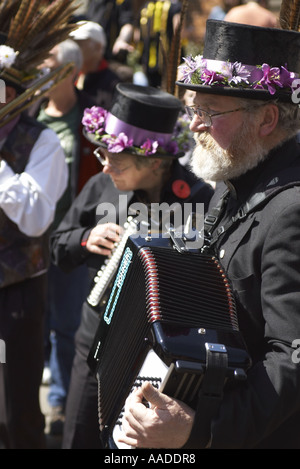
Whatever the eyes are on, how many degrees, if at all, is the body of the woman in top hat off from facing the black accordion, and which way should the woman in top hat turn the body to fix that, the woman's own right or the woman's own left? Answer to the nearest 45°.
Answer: approximately 45° to the woman's own left

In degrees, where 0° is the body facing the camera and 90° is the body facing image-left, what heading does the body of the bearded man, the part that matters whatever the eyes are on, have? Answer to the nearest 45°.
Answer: approximately 90°

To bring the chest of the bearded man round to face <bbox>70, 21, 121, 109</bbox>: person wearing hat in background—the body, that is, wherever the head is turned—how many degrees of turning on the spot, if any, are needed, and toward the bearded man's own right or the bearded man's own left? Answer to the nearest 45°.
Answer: approximately 90° to the bearded man's own right

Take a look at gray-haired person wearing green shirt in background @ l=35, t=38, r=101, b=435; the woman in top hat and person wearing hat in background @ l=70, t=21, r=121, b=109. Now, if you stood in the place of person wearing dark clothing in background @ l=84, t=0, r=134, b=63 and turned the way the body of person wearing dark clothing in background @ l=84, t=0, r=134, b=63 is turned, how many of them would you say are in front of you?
3

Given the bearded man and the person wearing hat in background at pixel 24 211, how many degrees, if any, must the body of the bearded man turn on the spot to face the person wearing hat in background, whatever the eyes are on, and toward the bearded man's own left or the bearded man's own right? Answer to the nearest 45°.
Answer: approximately 45° to the bearded man's own right

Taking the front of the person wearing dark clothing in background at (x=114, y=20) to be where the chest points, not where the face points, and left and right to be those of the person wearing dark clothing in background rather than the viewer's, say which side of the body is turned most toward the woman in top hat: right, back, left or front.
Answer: front

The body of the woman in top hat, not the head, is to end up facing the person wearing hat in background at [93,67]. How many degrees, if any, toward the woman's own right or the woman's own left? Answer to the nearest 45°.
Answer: approximately 135° to the woman's own right

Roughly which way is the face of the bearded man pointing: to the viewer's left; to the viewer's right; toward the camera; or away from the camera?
to the viewer's left

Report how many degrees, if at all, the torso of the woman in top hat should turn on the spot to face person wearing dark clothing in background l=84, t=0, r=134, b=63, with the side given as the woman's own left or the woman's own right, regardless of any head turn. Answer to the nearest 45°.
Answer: approximately 135° to the woman's own right

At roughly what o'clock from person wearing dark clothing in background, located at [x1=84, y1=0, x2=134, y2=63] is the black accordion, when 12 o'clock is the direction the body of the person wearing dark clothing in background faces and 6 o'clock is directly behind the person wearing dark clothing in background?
The black accordion is roughly at 12 o'clock from the person wearing dark clothing in background.

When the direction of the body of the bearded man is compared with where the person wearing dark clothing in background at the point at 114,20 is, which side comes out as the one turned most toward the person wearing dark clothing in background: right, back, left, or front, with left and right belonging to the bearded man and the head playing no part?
right

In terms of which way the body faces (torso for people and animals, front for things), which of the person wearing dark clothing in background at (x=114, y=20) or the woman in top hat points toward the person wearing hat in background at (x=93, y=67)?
the person wearing dark clothing in background at (x=114, y=20)

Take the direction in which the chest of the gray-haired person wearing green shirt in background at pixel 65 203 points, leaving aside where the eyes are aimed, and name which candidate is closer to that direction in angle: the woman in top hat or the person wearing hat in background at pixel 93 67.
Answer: the woman in top hat
